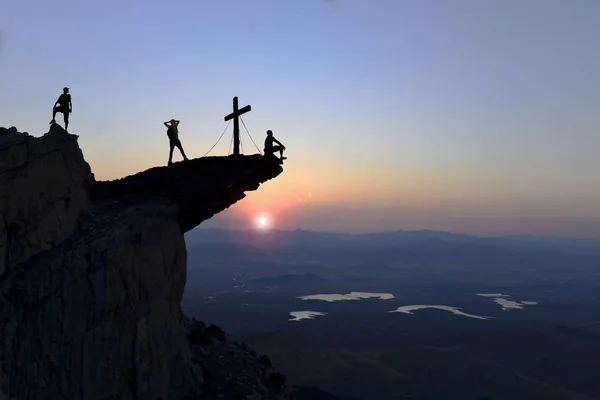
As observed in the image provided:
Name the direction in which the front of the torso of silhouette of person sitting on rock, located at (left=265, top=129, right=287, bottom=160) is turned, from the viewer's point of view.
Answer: to the viewer's right

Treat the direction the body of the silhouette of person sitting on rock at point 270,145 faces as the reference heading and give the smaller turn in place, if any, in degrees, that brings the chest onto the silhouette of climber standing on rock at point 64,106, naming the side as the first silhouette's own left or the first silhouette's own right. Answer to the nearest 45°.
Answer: approximately 180°

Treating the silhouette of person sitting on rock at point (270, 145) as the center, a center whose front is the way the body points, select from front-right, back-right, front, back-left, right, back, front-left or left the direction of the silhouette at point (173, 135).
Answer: back

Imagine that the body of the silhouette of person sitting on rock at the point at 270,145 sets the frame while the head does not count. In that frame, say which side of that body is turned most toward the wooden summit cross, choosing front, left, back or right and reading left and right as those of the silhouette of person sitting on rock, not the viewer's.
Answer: back
